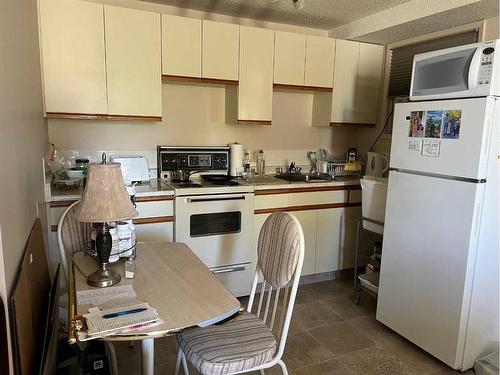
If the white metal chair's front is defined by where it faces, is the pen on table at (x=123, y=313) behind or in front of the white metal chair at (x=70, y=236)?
in front

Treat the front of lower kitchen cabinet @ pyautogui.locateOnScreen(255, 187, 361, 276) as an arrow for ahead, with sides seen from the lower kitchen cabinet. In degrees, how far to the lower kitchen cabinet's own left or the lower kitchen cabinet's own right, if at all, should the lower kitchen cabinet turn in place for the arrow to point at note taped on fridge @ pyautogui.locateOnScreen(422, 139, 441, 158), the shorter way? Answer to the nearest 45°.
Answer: approximately 45° to the lower kitchen cabinet's own left

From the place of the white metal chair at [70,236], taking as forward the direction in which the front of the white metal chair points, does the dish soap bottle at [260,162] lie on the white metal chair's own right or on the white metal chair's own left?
on the white metal chair's own left

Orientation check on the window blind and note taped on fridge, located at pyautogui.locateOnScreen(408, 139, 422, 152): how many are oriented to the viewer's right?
0

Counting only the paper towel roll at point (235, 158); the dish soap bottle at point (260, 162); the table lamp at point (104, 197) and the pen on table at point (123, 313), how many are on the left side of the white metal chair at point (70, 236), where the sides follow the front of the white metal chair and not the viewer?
2

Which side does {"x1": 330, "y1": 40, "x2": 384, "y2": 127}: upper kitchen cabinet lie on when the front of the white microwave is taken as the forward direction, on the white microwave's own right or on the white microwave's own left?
on the white microwave's own right

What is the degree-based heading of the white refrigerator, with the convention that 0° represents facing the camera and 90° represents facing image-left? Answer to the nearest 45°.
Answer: approximately 45°

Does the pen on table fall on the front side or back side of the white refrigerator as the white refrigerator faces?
on the front side

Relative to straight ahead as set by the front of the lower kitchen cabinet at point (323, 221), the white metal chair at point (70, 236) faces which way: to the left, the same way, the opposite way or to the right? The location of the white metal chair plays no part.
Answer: to the left

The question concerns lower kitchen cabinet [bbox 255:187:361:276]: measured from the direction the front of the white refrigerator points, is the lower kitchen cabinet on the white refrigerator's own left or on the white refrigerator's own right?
on the white refrigerator's own right

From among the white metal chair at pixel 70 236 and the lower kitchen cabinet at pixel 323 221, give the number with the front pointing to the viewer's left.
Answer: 0
